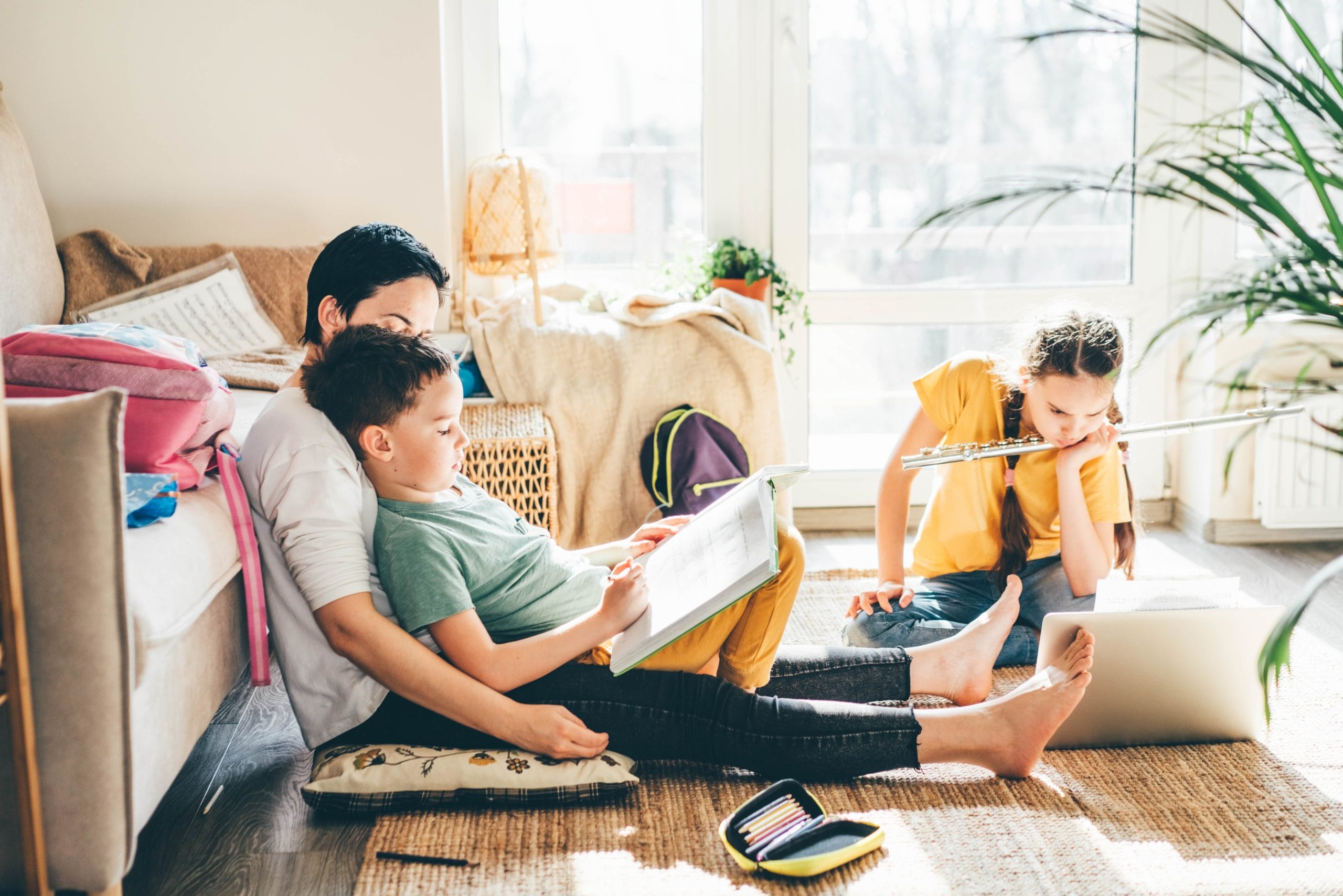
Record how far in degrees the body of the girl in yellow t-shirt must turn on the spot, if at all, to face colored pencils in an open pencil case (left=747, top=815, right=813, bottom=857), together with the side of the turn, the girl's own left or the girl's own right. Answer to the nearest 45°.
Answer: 0° — they already face it

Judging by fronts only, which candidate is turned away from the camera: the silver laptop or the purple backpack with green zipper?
the silver laptop

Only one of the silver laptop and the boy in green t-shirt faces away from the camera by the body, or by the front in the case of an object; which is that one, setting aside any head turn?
the silver laptop

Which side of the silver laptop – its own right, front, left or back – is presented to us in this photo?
back

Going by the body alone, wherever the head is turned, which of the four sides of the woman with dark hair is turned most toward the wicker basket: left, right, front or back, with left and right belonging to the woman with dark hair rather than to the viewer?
left

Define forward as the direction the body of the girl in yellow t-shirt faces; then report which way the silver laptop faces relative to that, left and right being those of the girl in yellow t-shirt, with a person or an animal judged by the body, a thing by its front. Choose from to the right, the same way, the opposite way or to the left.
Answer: the opposite way

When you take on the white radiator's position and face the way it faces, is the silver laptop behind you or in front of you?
in front

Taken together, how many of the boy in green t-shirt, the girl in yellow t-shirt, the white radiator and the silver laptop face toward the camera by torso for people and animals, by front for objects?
2

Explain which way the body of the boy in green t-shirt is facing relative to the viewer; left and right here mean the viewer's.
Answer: facing to the right of the viewer

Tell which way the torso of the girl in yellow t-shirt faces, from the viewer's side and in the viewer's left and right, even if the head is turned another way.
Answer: facing the viewer

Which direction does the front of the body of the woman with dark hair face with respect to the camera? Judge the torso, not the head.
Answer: to the viewer's right

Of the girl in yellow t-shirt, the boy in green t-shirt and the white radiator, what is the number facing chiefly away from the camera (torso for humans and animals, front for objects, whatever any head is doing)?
0

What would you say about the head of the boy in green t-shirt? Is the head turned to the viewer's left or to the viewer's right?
to the viewer's right

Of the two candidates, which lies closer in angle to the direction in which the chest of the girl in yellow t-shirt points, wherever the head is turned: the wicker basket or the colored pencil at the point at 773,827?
the colored pencil

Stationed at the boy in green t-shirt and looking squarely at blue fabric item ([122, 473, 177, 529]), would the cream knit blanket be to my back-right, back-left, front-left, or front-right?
back-right

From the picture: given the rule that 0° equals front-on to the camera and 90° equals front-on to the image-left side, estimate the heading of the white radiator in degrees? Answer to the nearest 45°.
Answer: approximately 0°
